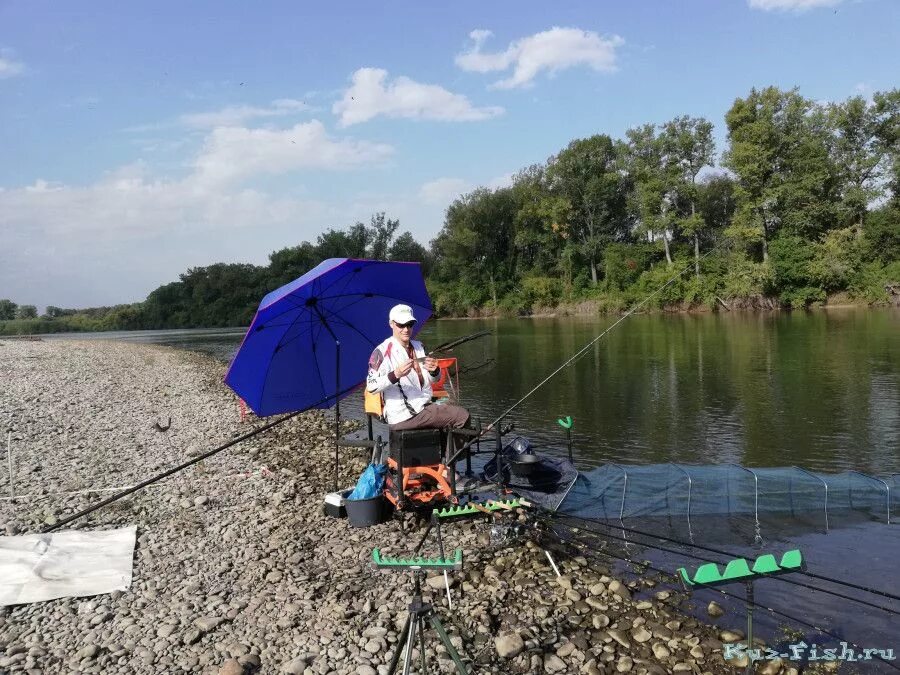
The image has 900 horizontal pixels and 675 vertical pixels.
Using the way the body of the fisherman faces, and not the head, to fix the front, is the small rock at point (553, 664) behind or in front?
in front

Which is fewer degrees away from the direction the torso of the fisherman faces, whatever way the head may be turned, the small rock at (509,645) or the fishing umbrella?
the small rock

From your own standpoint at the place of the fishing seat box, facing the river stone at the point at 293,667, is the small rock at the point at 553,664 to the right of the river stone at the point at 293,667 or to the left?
left

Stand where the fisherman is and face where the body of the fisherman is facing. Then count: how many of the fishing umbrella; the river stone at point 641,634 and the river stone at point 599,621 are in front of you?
2

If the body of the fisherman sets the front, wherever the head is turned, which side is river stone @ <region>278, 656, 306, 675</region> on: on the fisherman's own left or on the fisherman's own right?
on the fisherman's own right

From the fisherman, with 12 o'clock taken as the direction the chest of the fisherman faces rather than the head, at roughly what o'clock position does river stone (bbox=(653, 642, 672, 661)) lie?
The river stone is roughly at 12 o'clock from the fisherman.

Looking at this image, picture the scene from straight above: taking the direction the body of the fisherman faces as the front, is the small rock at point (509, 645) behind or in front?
in front

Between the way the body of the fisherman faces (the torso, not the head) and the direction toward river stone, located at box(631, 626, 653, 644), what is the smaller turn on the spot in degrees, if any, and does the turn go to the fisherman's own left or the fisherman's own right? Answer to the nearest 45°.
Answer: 0° — they already face it

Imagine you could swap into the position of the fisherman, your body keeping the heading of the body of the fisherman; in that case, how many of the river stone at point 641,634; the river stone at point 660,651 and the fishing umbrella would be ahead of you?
2

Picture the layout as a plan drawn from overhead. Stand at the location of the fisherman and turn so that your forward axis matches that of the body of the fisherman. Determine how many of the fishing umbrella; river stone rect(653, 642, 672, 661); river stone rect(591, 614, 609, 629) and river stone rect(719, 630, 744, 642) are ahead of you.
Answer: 3

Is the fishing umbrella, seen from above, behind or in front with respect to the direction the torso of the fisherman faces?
behind

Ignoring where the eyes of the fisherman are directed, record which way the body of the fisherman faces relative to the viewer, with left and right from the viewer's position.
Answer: facing the viewer and to the right of the viewer
